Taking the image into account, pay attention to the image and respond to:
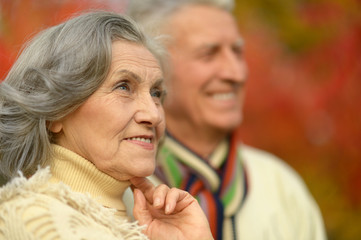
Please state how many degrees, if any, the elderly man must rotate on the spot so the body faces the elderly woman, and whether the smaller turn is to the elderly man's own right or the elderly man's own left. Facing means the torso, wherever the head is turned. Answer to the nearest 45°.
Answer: approximately 45° to the elderly man's own right

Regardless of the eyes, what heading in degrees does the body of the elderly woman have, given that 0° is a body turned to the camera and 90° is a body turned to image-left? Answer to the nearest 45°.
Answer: approximately 315°

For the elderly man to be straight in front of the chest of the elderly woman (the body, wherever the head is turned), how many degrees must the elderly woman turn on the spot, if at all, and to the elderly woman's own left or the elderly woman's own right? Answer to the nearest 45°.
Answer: approximately 90° to the elderly woman's own left

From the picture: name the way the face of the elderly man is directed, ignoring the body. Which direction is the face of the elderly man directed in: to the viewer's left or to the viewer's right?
to the viewer's right

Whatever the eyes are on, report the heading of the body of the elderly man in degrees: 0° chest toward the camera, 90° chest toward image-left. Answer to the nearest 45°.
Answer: approximately 315°
